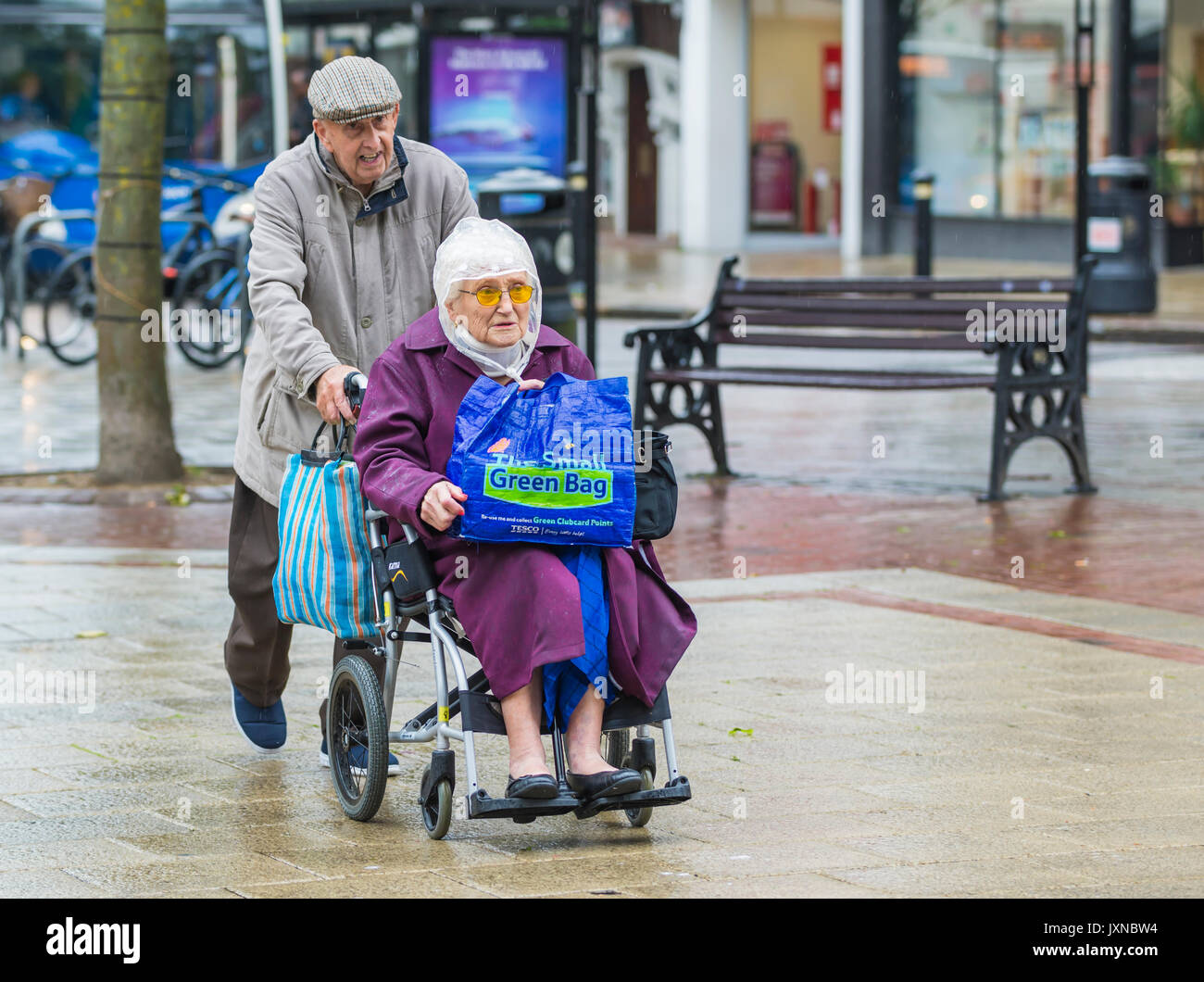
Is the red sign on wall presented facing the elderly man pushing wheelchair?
yes

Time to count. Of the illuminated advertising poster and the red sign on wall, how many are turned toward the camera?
2

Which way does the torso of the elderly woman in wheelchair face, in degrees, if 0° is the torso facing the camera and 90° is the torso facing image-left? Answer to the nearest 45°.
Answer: approximately 315°

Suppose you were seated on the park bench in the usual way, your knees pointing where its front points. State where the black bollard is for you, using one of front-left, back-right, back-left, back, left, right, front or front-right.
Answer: back-right

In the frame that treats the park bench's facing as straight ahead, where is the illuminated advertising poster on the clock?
The illuminated advertising poster is roughly at 4 o'clock from the park bench.

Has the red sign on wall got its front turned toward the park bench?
yes

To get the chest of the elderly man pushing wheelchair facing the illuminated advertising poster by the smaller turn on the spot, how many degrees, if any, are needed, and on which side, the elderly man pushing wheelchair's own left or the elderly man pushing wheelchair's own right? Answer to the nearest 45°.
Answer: approximately 135° to the elderly man pushing wheelchair's own left
